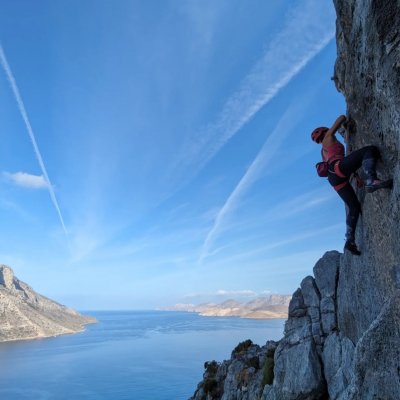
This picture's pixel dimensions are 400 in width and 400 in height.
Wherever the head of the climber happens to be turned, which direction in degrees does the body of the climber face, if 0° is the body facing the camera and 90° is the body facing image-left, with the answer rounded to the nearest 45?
approximately 270°
